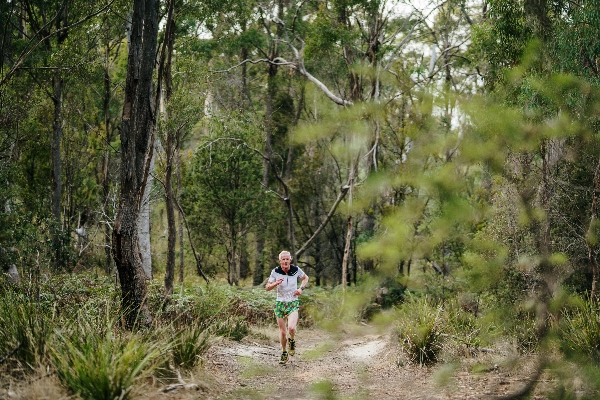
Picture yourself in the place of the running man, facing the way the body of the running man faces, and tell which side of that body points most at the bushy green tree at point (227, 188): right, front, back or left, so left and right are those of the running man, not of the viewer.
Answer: back

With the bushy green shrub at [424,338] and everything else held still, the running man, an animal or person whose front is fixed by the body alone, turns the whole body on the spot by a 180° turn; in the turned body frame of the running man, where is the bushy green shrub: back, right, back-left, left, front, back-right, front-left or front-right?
right

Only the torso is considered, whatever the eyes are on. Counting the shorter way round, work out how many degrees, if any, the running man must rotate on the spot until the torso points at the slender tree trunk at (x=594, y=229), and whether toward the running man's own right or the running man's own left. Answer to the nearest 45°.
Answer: approximately 90° to the running man's own left

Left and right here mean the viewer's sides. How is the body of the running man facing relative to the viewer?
facing the viewer

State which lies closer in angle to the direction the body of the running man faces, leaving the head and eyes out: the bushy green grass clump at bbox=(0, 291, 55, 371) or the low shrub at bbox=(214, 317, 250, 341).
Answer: the bushy green grass clump

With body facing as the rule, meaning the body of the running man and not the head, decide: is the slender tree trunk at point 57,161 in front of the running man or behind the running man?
behind

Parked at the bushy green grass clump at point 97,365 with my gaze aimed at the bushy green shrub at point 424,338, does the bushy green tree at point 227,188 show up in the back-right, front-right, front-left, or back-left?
front-left

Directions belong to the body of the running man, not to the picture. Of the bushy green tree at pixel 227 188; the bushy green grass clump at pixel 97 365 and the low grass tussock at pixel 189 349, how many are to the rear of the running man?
1

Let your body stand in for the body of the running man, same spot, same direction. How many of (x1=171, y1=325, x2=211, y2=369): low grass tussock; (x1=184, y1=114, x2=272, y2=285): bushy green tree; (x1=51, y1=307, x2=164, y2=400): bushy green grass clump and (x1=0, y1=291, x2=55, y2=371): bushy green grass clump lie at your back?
1

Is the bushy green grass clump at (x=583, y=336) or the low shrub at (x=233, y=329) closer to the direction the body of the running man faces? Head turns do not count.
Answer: the bushy green grass clump

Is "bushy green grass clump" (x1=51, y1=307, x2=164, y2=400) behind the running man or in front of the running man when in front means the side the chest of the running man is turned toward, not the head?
in front

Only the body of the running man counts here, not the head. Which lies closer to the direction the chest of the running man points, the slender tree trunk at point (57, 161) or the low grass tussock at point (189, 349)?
the low grass tussock

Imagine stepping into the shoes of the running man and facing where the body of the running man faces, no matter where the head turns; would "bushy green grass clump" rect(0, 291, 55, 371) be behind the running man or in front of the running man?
in front

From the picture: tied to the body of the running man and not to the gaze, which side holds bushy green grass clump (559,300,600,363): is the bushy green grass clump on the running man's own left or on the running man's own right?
on the running man's own left
